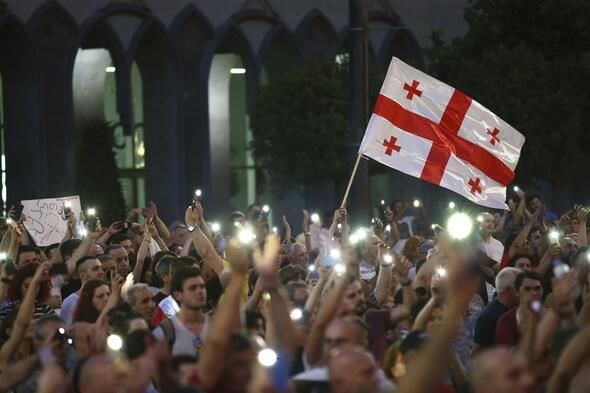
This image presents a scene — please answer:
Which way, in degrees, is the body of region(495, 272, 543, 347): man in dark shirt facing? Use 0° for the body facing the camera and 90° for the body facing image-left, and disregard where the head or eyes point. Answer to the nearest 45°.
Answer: approximately 315°
